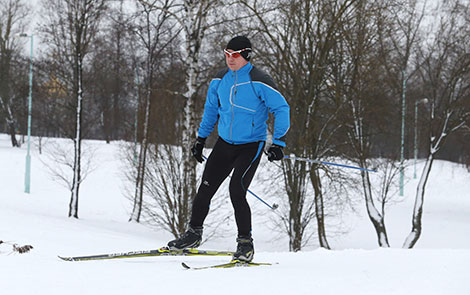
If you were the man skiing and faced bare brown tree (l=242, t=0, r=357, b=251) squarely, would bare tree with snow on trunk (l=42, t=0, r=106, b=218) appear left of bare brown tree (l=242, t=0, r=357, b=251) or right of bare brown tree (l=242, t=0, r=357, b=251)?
left

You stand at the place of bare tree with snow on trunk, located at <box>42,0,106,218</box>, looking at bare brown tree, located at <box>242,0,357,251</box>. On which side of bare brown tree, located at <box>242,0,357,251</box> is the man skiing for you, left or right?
right

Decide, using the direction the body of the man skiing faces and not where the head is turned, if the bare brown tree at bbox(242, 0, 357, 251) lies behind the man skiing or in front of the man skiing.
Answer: behind

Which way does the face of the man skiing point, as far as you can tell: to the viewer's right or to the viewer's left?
to the viewer's left

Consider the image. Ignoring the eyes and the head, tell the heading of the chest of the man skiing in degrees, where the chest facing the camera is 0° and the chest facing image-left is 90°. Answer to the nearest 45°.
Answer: approximately 45°

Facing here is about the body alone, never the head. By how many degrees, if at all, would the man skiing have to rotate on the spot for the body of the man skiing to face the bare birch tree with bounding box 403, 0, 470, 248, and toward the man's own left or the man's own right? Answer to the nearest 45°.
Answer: approximately 180°

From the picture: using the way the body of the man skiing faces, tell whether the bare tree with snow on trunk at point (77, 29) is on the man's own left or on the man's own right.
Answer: on the man's own right

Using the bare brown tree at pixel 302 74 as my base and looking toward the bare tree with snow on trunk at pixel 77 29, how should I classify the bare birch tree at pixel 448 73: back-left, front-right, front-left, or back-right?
back-right
